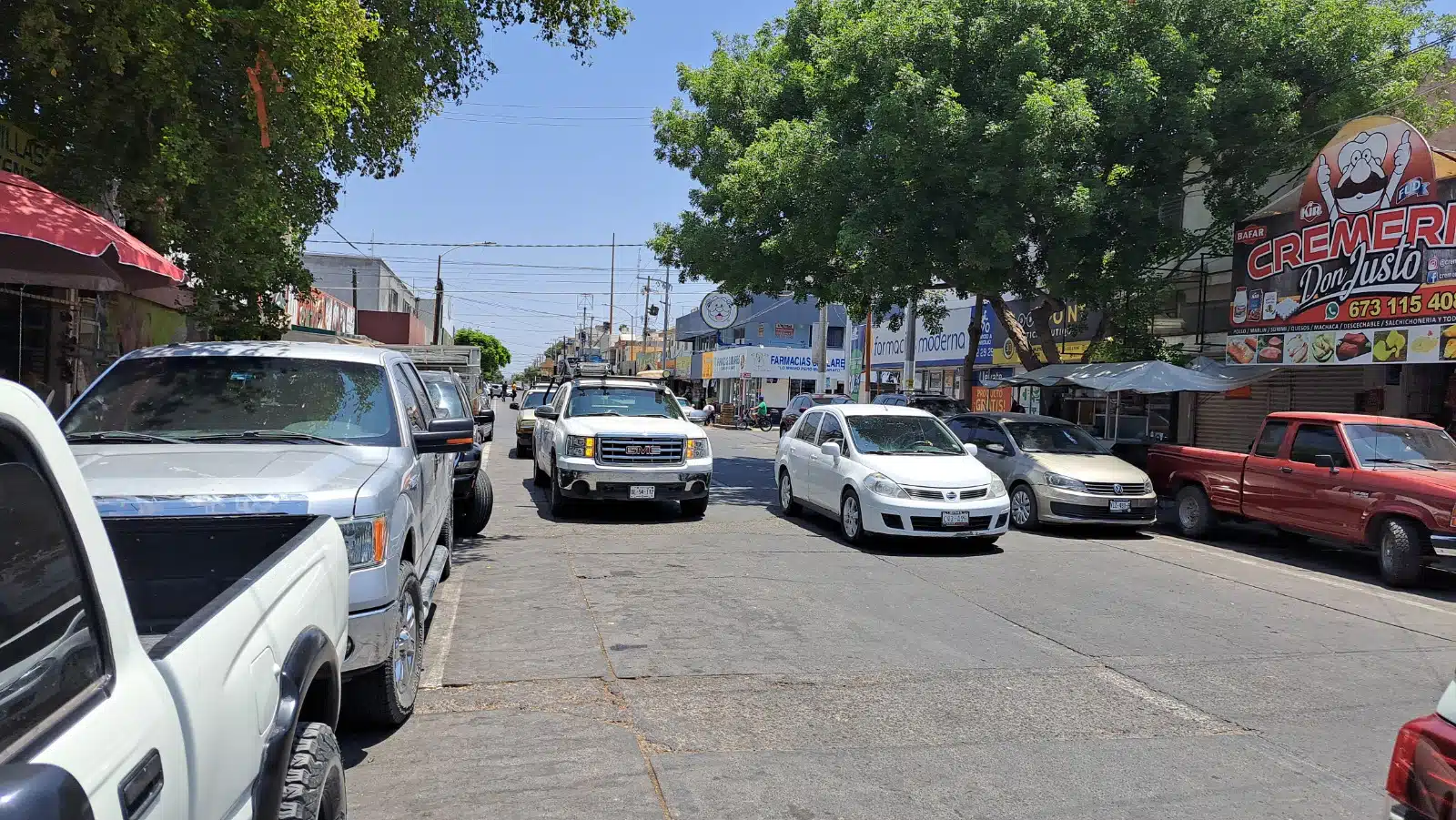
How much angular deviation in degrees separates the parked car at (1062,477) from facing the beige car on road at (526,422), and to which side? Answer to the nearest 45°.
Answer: approximately 180°

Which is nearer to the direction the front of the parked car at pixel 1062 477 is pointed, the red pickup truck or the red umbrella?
the red pickup truck

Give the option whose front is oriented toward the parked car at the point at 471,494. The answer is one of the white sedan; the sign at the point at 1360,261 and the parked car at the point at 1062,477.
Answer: the sign

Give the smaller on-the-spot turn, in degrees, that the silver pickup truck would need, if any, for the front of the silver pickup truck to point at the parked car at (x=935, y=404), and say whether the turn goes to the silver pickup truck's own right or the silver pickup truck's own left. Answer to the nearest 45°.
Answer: approximately 135° to the silver pickup truck's own left

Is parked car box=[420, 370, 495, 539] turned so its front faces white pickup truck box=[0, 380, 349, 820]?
yes

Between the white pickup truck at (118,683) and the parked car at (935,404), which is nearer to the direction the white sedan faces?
the white pickup truck

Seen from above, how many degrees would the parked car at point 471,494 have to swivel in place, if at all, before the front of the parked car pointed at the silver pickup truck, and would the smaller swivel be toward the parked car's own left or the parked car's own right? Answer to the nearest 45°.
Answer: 0° — it already faces it

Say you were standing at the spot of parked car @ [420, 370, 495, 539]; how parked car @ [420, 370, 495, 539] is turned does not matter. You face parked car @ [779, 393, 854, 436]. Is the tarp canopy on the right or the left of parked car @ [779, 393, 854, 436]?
right

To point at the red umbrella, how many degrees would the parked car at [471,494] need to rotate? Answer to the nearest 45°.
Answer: approximately 45° to its right
